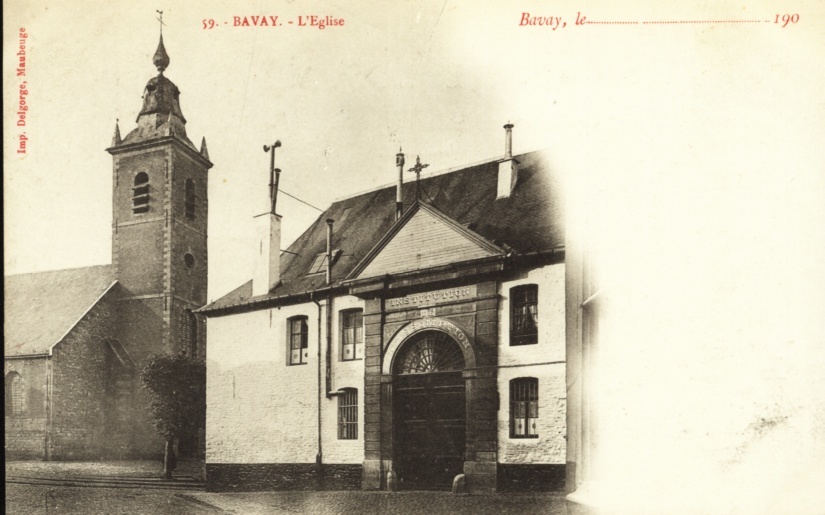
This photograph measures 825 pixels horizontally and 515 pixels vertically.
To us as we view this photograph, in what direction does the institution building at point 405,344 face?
facing the viewer and to the left of the viewer

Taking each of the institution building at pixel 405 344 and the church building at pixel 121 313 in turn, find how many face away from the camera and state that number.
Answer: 0

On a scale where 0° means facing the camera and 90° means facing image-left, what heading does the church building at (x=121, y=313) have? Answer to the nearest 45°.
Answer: approximately 315°
